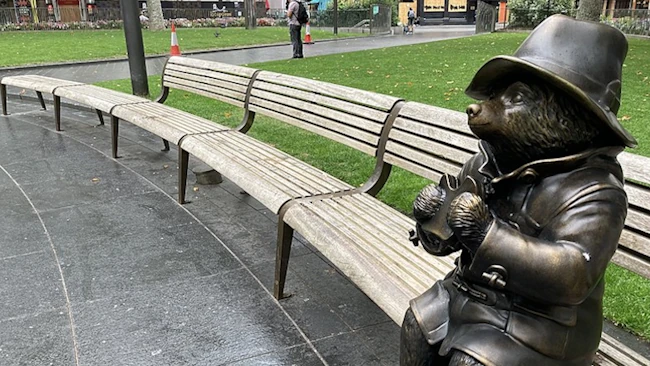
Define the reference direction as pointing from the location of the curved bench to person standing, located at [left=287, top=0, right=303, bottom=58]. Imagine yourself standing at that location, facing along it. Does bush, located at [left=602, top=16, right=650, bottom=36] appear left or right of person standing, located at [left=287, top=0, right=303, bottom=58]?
right

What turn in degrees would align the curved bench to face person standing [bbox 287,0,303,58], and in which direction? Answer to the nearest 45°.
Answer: approximately 135° to its right

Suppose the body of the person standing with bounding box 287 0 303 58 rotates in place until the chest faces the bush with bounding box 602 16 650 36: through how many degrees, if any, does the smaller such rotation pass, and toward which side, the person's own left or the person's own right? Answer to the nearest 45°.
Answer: approximately 135° to the person's own right

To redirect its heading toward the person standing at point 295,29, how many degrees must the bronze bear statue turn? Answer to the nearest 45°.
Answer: approximately 90° to its right

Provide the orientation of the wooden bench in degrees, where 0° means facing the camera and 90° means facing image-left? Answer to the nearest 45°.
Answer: approximately 45°

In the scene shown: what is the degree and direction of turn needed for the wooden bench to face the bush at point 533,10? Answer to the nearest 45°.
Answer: approximately 135° to its right

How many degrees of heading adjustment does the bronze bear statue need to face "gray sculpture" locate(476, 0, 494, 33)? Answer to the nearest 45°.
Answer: approximately 135° to its right

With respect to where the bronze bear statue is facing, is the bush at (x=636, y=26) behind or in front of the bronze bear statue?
behind

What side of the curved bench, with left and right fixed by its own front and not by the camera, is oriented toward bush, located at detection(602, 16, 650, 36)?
back

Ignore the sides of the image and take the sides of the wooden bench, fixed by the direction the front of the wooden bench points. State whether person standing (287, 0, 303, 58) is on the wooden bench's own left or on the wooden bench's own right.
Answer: on the wooden bench's own right
